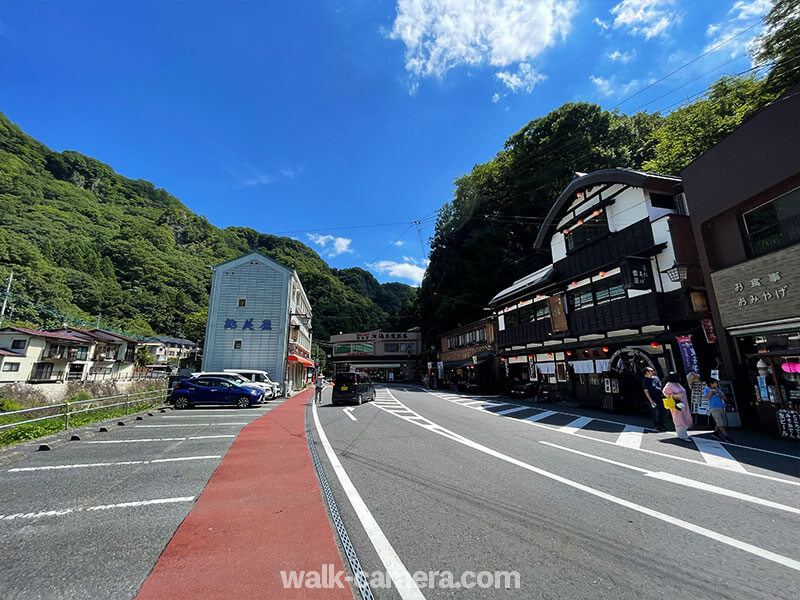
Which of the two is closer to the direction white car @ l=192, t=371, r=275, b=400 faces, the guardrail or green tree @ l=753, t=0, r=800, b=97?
the green tree

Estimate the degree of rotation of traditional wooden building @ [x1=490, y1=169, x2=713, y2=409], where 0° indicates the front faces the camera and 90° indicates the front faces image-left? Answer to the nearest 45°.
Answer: approximately 45°

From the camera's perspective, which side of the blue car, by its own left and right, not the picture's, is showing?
right

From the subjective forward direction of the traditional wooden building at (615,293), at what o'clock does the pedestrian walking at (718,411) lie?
The pedestrian walking is roughly at 10 o'clock from the traditional wooden building.

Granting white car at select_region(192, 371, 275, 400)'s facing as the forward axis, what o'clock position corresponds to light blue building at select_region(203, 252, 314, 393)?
The light blue building is roughly at 9 o'clock from the white car.

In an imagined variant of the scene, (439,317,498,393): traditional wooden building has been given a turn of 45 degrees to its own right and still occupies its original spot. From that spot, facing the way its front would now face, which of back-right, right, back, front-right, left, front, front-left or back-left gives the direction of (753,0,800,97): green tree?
back-left

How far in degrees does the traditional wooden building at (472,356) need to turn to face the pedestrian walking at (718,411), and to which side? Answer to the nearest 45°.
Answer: approximately 45° to its left

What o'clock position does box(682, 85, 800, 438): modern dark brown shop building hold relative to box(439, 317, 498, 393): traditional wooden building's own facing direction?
box(682, 85, 800, 438): modern dark brown shop building is roughly at 10 o'clock from box(439, 317, 498, 393): traditional wooden building.
